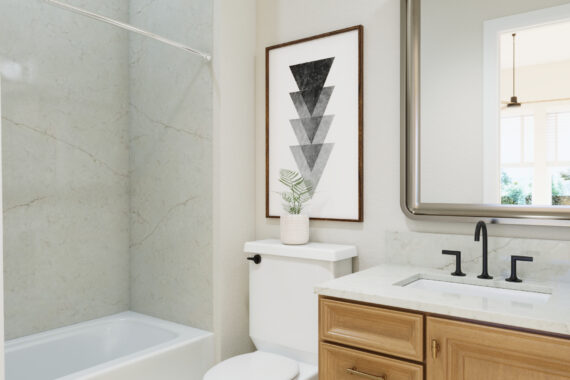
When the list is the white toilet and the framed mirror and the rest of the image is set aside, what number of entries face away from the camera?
0

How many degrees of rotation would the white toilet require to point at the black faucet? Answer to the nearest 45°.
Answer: approximately 90° to its left

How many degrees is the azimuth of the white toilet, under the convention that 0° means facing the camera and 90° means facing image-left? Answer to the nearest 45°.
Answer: approximately 45°

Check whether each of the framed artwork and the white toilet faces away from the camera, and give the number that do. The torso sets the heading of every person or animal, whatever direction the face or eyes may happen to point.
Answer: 0

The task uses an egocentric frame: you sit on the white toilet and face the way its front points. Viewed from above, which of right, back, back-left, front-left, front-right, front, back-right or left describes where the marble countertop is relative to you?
left

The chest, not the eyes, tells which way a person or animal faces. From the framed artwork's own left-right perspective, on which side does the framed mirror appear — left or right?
on its left

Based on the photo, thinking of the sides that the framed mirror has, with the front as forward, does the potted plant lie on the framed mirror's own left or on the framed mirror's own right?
on the framed mirror's own right

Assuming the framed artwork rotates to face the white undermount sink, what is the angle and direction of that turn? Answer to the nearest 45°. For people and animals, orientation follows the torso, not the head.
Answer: approximately 90° to its left

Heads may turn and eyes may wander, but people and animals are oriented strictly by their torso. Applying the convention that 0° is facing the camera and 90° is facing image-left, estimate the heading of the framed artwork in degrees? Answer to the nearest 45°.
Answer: approximately 45°

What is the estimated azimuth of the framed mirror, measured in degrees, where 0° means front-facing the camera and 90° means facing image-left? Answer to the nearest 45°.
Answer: approximately 0°
